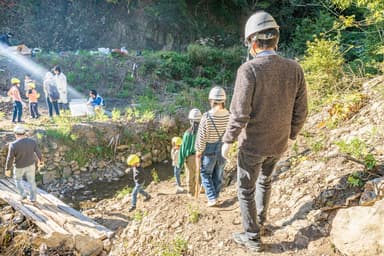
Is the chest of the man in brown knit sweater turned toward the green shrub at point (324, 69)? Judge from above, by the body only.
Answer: no

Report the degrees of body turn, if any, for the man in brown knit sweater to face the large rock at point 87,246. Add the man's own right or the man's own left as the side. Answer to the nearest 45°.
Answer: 0° — they already face it

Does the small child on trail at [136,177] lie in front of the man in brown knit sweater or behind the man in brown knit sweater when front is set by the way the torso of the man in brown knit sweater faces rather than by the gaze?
in front

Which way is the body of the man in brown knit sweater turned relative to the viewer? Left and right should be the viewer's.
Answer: facing away from the viewer and to the left of the viewer

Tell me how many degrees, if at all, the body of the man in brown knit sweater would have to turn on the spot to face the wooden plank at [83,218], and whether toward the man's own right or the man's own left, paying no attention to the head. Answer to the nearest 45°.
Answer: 0° — they already face it

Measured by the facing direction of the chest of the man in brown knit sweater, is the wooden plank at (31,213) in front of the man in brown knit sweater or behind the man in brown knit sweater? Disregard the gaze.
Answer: in front

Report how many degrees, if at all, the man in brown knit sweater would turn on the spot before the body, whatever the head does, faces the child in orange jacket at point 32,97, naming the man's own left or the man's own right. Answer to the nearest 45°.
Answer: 0° — they already face them

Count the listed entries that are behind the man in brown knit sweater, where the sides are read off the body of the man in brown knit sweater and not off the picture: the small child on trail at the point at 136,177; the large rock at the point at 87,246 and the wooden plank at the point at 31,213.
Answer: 0

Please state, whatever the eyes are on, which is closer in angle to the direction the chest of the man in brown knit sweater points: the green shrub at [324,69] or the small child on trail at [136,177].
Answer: the small child on trail

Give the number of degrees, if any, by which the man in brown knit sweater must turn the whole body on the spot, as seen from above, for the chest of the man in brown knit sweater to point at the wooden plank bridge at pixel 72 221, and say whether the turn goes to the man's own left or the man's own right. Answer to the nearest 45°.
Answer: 0° — they already face it
